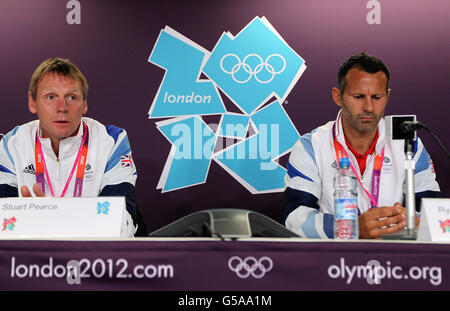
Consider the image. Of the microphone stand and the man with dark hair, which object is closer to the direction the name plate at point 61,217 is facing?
the microphone stand

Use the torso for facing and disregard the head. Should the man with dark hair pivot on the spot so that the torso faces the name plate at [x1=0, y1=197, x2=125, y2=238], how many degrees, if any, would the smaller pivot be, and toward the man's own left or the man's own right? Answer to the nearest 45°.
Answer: approximately 45° to the man's own right

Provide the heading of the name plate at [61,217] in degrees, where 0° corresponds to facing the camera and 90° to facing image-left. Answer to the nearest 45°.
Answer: approximately 0°

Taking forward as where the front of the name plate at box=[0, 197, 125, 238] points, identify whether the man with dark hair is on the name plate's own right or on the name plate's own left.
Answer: on the name plate's own left

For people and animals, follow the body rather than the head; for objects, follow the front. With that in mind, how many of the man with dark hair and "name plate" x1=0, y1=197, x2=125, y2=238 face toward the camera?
2

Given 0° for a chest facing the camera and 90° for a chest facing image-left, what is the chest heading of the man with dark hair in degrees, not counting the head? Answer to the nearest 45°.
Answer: approximately 0°

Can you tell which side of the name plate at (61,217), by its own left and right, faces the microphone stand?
left
